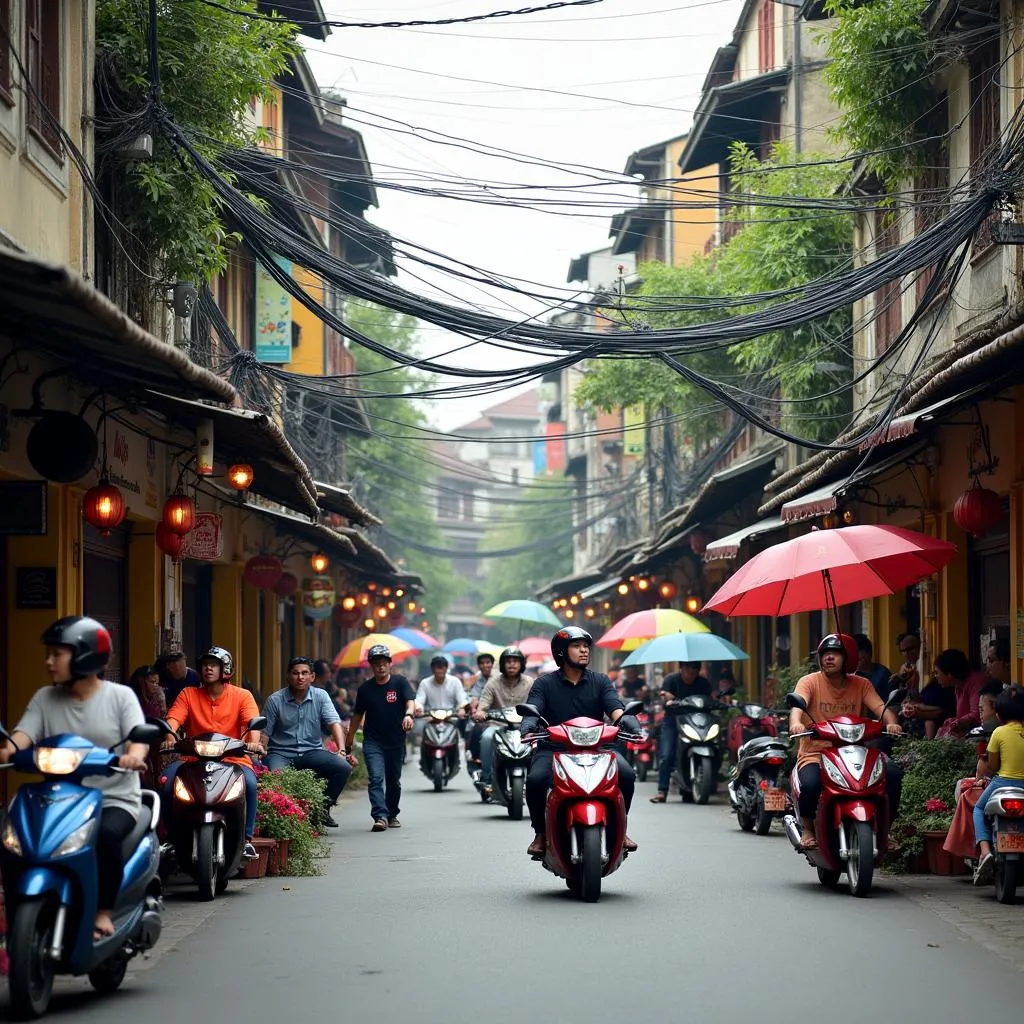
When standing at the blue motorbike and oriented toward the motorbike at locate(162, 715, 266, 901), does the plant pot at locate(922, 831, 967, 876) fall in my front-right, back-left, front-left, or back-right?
front-right

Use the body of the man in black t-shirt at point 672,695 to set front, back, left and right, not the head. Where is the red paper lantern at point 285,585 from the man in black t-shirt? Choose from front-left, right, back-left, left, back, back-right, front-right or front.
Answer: back-right

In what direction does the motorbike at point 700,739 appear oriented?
toward the camera

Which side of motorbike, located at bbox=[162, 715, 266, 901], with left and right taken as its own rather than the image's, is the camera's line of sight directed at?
front

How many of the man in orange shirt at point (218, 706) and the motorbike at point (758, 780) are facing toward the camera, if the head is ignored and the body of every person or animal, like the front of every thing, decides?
1

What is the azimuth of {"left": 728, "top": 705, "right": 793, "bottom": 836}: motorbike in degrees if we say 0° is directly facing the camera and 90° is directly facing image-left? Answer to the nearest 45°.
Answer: approximately 135°

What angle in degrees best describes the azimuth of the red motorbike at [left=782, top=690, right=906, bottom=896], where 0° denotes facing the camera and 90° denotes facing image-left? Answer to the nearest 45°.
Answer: approximately 0°

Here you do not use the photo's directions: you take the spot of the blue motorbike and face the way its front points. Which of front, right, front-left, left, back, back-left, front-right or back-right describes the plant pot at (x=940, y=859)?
back
